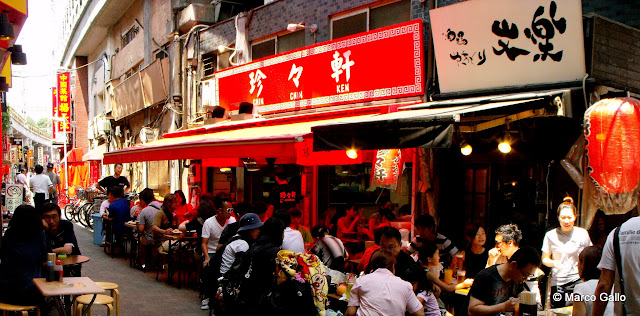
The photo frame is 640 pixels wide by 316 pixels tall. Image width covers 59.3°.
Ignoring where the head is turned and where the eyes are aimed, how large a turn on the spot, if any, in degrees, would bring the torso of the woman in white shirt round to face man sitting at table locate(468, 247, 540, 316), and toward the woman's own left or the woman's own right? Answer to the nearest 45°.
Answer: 0° — they already face them

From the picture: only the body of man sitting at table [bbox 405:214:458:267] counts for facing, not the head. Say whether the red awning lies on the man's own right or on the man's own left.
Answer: on the man's own right

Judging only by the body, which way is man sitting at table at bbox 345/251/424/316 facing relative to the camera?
away from the camera

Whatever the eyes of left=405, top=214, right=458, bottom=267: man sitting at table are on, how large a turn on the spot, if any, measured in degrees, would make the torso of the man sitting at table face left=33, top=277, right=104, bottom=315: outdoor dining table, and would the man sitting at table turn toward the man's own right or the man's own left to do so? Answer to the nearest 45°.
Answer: approximately 45° to the man's own right

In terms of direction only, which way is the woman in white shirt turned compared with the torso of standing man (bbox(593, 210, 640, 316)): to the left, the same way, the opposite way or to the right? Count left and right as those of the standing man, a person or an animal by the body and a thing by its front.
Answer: the opposite way

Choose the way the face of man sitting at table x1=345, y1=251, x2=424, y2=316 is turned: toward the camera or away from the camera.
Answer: away from the camera

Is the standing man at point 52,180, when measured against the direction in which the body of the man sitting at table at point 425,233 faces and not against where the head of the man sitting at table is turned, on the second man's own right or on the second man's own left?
on the second man's own right
